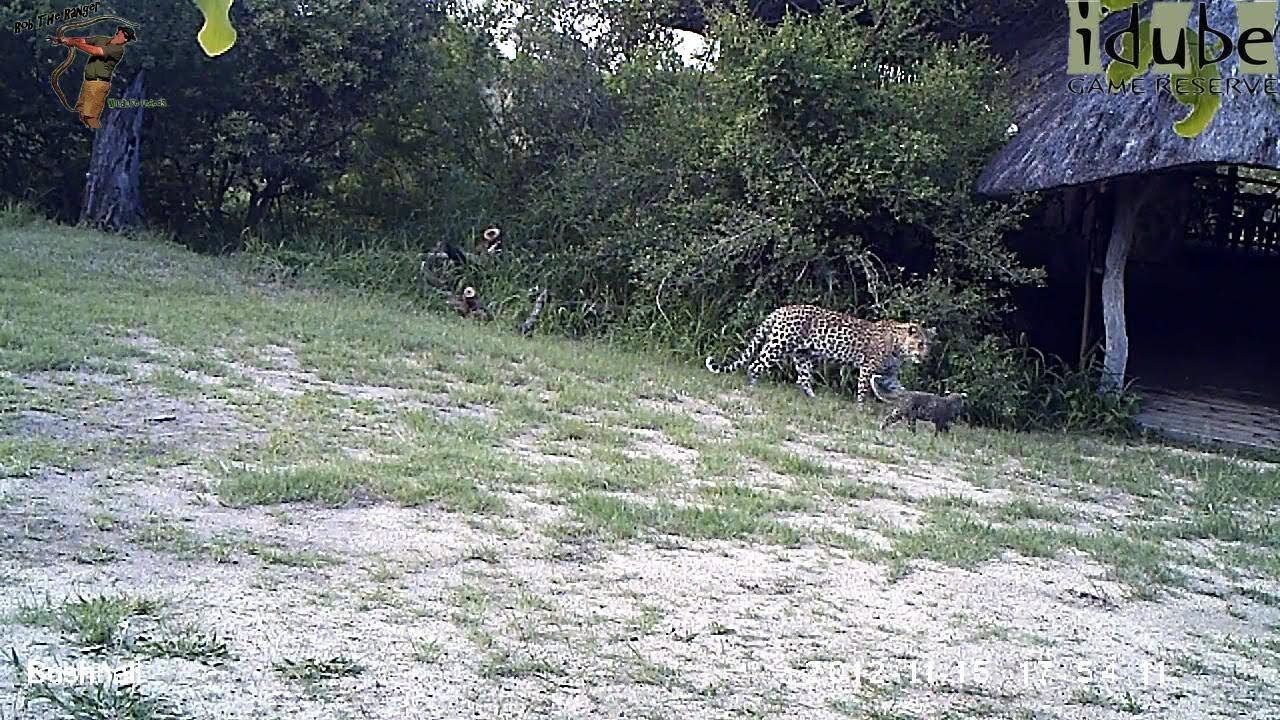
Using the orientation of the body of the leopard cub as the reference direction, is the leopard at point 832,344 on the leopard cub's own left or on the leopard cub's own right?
on the leopard cub's own left

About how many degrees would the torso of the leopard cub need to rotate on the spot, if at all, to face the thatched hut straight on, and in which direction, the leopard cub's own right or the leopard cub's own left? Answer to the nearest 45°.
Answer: approximately 45° to the leopard cub's own left

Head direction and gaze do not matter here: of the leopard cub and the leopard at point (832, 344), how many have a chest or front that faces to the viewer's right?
2

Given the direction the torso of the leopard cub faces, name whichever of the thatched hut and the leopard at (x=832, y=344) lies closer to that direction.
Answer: the thatched hut

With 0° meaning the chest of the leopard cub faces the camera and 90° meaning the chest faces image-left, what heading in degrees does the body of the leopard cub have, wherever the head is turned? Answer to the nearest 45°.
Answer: approximately 270°

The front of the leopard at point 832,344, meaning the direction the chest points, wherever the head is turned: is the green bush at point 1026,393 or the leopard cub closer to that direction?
the green bush

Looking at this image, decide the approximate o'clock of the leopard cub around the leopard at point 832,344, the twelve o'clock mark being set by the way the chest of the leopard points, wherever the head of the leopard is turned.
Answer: The leopard cub is roughly at 2 o'clock from the leopard.

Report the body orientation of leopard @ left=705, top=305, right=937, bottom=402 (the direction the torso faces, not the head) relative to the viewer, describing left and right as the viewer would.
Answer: facing to the right of the viewer

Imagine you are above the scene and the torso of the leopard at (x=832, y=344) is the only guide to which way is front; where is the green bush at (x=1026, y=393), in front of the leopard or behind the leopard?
in front
